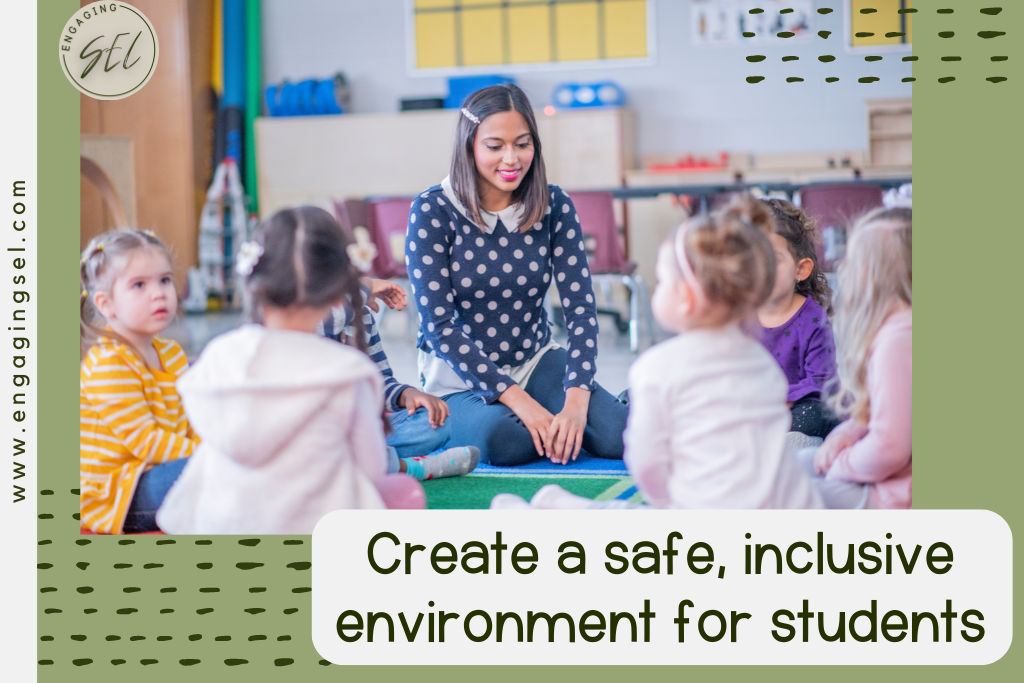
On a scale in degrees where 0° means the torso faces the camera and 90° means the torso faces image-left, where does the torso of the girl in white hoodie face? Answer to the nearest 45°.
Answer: approximately 225°

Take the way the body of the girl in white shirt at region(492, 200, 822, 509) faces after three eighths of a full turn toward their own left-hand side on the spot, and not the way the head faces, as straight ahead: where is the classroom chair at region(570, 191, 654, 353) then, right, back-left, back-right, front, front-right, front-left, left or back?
back

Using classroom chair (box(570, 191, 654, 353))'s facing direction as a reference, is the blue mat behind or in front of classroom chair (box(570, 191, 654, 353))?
behind

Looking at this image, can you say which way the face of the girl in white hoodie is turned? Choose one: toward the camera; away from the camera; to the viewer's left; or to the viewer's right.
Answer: away from the camera

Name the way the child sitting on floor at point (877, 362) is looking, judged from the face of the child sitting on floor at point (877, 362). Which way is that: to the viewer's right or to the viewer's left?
to the viewer's left

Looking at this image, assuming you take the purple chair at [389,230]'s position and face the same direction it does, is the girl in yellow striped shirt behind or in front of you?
behind

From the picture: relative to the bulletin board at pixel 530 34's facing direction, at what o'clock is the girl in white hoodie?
The girl in white hoodie is roughly at 12 o'clock from the bulletin board.

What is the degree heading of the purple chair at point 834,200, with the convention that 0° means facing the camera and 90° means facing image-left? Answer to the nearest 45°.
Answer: approximately 180°

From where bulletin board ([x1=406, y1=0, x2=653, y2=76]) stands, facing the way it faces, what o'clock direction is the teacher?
The teacher is roughly at 12 o'clock from the bulletin board.

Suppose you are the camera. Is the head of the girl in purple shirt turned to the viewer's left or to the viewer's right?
to the viewer's left

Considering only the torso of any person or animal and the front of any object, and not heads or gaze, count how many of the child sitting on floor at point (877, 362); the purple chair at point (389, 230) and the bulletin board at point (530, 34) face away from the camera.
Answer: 1

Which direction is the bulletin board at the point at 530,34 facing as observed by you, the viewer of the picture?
facing the viewer

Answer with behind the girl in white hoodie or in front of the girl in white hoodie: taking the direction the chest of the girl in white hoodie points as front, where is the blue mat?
in front

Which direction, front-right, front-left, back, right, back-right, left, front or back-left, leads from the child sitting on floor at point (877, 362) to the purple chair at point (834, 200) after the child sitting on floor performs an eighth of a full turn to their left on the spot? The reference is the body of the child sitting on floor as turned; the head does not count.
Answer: back-right

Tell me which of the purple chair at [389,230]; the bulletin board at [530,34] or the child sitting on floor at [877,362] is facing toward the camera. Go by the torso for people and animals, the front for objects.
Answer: the bulletin board
